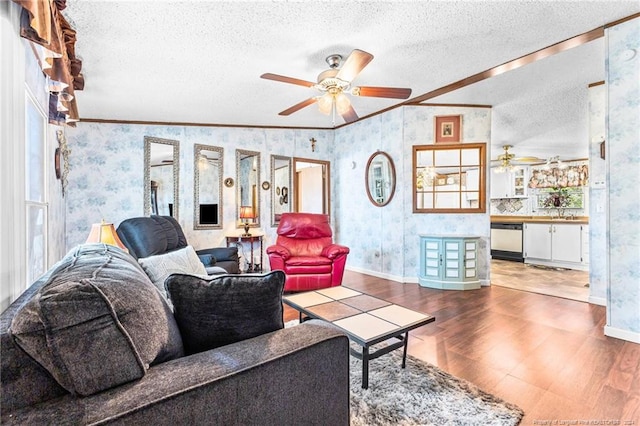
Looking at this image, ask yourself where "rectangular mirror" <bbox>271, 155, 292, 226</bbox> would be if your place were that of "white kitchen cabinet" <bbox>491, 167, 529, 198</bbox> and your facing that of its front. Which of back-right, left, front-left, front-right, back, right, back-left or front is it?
front-right

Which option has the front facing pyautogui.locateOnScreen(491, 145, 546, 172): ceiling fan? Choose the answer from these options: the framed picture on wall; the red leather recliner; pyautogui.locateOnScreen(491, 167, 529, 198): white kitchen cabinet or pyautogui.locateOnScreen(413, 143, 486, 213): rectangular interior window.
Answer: the white kitchen cabinet

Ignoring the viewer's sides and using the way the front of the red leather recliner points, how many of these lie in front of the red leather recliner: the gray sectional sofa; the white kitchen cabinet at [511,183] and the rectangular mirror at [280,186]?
1

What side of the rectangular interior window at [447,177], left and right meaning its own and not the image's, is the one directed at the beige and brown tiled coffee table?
front

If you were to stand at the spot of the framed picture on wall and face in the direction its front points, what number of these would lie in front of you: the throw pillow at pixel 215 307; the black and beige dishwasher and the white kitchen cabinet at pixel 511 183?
1

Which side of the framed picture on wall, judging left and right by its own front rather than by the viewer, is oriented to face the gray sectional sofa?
front

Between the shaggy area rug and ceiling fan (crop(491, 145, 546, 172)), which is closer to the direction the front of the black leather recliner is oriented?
the shaggy area rug

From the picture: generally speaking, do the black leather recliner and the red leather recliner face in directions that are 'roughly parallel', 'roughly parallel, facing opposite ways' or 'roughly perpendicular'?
roughly perpendicular

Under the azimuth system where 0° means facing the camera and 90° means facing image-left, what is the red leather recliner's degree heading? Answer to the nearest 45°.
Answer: approximately 0°
